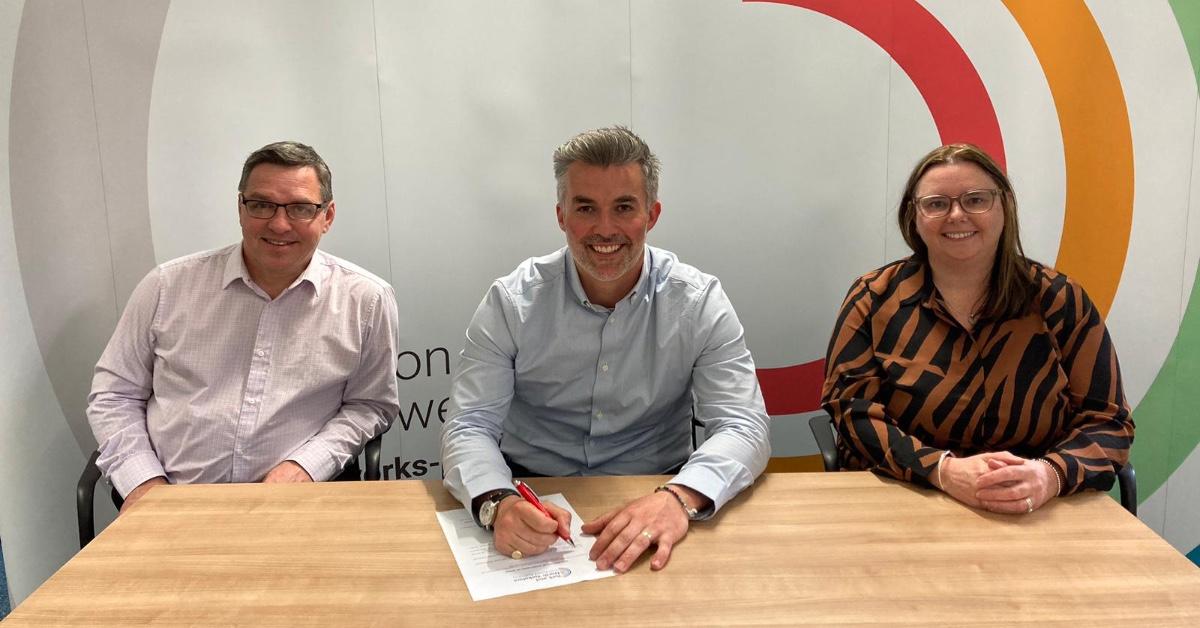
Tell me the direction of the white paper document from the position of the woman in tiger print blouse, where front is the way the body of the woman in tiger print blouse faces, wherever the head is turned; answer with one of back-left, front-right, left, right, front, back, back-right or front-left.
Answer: front-right

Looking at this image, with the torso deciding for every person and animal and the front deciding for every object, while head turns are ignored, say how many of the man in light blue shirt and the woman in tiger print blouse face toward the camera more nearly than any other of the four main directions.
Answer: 2

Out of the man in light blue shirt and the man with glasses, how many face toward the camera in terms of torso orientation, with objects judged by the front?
2

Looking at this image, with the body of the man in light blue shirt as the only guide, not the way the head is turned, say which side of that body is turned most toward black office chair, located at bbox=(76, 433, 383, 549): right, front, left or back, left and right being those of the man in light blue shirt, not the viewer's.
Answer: right

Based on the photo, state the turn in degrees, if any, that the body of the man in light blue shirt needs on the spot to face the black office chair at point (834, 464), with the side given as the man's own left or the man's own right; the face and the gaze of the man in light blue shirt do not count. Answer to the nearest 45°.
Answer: approximately 90° to the man's own left

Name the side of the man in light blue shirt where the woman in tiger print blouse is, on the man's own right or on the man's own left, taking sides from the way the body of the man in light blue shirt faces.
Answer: on the man's own left

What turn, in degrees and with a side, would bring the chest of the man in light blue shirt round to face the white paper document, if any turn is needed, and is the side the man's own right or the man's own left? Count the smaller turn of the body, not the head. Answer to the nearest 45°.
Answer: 0° — they already face it
